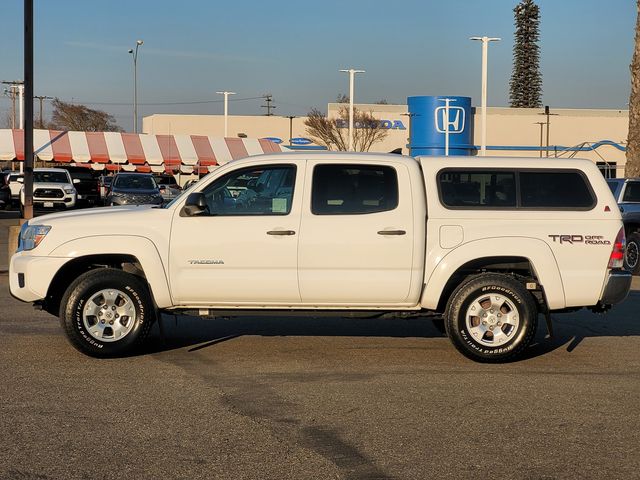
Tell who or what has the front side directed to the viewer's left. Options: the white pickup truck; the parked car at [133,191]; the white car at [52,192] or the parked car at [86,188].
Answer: the white pickup truck

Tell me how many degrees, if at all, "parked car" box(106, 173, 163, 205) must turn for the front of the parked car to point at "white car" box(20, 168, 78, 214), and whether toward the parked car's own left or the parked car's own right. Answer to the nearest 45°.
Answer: approximately 135° to the parked car's own right

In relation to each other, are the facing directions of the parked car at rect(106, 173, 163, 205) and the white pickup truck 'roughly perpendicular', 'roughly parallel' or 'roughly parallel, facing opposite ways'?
roughly perpendicular

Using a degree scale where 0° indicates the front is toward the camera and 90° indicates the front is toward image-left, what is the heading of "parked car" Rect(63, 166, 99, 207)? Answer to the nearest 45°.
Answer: approximately 0°

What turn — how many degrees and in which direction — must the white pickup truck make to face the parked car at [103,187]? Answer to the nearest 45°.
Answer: approximately 90° to its right

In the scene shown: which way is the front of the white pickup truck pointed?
to the viewer's left

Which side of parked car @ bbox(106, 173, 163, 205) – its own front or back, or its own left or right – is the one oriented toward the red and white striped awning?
back

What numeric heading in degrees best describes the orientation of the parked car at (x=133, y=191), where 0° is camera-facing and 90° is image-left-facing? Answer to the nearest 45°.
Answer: approximately 0°
